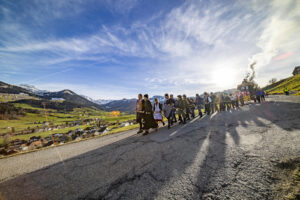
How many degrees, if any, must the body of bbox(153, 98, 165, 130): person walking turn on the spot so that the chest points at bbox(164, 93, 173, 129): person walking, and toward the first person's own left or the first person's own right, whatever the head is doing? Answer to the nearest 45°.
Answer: approximately 135° to the first person's own left

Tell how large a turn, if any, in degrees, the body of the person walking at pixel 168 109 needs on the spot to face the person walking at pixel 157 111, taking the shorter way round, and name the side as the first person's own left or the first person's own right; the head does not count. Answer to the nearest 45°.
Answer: approximately 45° to the first person's own right

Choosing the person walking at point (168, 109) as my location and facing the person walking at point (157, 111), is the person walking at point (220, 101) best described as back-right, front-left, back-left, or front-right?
back-right

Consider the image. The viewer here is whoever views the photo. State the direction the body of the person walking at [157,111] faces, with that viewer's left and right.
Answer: facing the viewer and to the left of the viewer

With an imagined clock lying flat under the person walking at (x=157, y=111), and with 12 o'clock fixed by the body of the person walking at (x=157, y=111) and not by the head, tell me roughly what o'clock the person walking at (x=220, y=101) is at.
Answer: the person walking at (x=220, y=101) is roughly at 6 o'clock from the person walking at (x=157, y=111).
